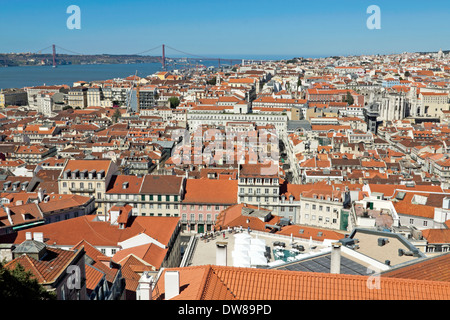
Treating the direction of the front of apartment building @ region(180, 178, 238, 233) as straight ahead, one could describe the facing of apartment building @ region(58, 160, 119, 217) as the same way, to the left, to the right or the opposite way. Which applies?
the same way

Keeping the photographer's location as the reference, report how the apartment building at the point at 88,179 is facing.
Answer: facing the viewer

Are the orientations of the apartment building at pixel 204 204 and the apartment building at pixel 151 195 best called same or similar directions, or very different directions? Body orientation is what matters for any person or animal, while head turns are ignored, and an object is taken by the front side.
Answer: same or similar directions

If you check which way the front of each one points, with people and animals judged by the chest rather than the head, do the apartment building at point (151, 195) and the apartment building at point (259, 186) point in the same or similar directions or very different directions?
same or similar directions

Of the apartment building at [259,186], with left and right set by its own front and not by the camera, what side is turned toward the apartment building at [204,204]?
right

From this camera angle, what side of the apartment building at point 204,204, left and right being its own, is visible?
front

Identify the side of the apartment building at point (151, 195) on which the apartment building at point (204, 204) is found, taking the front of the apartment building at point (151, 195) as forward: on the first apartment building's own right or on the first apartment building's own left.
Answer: on the first apartment building's own left

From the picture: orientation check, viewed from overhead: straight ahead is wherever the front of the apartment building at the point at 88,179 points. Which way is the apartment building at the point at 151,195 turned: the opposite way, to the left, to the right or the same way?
the same way

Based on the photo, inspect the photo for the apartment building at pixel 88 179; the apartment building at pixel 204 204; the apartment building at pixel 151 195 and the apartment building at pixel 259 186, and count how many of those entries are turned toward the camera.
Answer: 4

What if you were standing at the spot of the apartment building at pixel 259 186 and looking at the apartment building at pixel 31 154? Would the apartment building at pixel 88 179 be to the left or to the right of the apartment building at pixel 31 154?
left

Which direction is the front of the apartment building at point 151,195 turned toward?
toward the camera

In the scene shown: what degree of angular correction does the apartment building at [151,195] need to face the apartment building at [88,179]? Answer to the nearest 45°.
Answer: approximately 90° to its right

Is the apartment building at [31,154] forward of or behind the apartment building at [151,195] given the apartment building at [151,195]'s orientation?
behind

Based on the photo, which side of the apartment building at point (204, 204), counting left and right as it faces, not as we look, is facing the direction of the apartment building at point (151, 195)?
right
